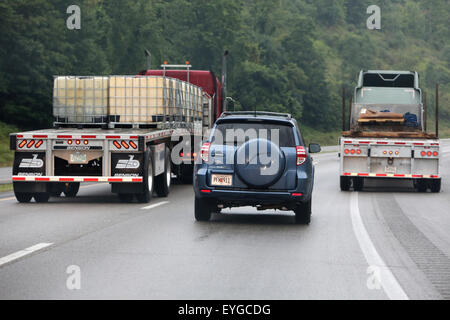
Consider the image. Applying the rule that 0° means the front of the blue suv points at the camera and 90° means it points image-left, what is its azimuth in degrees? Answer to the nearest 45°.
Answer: approximately 180°

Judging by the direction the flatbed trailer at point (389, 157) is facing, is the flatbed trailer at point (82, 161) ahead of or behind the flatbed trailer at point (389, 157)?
behind

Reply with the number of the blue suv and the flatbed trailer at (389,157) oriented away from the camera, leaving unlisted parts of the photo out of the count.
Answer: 2

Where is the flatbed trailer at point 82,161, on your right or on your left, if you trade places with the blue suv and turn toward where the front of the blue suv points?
on your left

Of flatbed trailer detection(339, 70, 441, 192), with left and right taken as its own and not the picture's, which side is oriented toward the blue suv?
back

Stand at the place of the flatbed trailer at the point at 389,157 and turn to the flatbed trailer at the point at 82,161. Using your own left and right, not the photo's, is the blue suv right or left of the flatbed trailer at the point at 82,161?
left

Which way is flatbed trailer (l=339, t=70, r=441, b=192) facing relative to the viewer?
away from the camera
